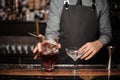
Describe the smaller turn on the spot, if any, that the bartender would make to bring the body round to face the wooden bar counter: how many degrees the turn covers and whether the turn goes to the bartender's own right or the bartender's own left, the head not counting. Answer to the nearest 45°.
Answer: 0° — they already face it

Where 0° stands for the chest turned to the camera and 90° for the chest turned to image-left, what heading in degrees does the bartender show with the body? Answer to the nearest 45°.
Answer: approximately 0°
